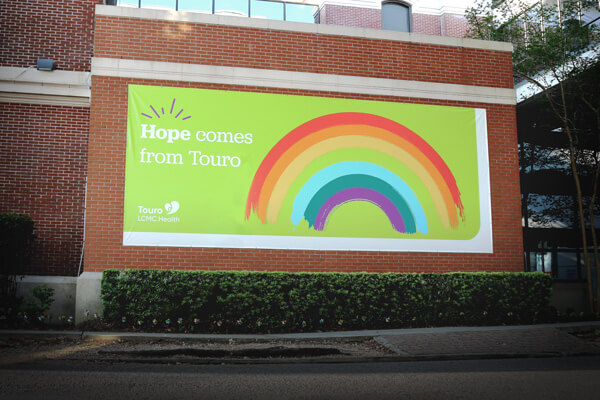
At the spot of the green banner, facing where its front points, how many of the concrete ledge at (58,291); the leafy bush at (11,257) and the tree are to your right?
2

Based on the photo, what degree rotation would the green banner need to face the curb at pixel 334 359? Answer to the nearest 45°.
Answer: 0° — it already faces it

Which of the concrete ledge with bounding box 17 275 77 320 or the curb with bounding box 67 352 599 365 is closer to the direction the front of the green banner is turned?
the curb

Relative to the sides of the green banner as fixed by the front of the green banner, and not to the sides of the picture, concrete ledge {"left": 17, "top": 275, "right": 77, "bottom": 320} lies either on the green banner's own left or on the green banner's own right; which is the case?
on the green banner's own right

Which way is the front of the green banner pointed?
toward the camera

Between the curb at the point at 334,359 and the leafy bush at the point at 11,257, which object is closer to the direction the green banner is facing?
the curb

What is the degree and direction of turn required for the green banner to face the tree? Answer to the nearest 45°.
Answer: approximately 90° to its left

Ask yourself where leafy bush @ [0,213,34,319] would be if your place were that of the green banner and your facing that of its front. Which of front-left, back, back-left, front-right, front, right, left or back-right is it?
right
